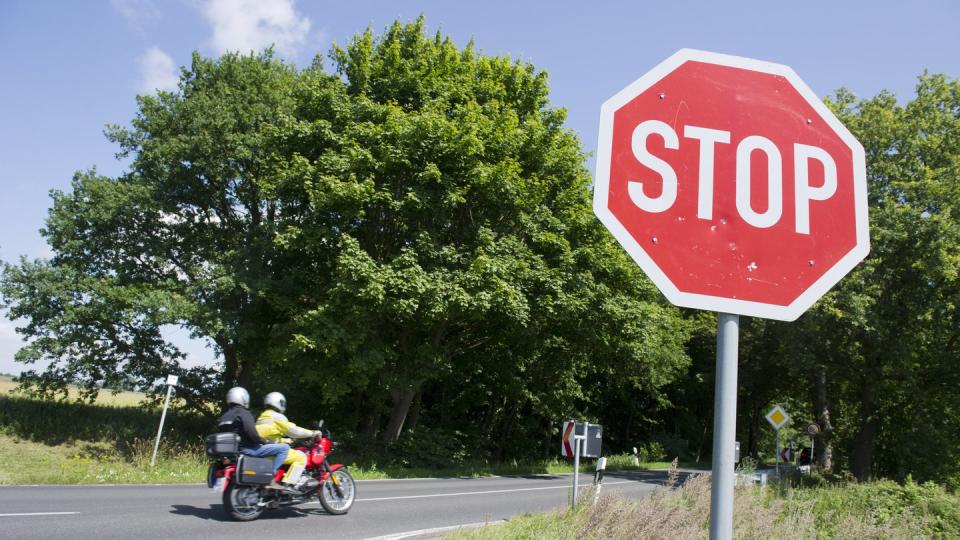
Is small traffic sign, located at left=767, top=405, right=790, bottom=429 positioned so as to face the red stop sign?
yes

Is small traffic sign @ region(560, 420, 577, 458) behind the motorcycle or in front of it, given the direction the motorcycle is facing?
in front

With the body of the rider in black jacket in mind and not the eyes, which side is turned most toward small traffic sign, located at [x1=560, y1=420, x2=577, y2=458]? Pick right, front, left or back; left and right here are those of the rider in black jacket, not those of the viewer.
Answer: front

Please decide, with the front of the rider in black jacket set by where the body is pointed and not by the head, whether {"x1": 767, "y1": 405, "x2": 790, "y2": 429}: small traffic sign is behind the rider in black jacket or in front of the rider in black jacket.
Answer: in front

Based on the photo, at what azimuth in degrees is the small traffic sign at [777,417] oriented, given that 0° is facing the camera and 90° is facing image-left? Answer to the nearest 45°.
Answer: approximately 0°

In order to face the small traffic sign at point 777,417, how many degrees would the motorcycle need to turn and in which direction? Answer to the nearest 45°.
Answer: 0° — it already faces it

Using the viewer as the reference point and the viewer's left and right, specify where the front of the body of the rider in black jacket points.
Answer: facing away from the viewer and to the right of the viewer

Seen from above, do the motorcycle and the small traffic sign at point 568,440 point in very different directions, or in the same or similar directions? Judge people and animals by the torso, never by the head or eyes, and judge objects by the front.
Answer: very different directions

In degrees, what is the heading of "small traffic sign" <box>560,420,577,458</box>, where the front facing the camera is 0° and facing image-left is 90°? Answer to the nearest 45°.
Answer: approximately 45°

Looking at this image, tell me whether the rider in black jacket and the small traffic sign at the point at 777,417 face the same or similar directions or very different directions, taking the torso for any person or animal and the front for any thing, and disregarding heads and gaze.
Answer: very different directions

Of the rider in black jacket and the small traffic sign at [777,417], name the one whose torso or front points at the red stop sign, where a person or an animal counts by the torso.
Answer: the small traffic sign

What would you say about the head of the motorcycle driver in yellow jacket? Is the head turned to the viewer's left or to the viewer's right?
to the viewer's right

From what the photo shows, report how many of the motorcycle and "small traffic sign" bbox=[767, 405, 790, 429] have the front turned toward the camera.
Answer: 1
